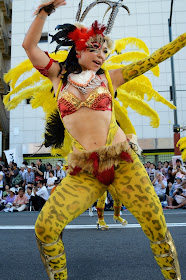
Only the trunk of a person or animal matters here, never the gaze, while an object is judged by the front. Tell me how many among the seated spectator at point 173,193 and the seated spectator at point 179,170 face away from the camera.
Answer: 0

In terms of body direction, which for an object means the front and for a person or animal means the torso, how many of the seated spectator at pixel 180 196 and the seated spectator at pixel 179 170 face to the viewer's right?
0

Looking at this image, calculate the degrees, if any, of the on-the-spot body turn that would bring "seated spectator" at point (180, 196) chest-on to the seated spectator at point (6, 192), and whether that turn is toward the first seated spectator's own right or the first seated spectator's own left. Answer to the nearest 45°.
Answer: approximately 45° to the first seated spectator's own right

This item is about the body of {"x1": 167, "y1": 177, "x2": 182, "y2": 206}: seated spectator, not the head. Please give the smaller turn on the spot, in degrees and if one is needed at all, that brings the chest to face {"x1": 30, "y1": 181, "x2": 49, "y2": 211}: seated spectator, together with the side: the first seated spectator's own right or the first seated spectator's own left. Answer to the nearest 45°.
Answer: approximately 45° to the first seated spectator's own right

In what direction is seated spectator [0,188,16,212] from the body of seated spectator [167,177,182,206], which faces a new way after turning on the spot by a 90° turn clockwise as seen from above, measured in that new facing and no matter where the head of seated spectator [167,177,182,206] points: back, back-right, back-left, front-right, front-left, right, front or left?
front-left

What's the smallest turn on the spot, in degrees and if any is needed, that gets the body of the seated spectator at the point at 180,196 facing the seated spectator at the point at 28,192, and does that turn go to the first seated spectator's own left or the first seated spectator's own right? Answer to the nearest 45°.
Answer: approximately 45° to the first seated spectator's own right

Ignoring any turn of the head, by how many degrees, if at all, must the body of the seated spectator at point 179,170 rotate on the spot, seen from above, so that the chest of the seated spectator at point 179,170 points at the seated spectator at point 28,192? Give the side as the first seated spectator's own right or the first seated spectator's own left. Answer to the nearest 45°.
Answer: approximately 90° to the first seated spectator's own right

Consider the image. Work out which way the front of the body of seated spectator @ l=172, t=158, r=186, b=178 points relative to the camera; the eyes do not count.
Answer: toward the camera

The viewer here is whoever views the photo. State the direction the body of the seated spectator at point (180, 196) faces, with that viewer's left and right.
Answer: facing the viewer and to the left of the viewer

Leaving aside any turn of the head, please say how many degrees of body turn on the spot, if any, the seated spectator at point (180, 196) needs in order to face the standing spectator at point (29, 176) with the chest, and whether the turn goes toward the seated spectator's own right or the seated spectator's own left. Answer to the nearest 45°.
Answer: approximately 45° to the seated spectator's own right

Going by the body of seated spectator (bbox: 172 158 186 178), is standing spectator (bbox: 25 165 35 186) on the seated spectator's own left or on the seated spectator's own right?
on the seated spectator's own right

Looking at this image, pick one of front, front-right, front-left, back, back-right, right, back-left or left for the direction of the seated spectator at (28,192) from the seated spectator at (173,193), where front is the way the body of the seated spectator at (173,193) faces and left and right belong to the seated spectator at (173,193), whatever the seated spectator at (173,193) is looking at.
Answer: front-right
